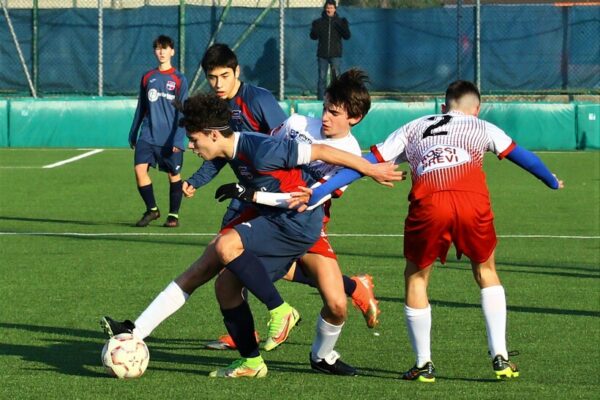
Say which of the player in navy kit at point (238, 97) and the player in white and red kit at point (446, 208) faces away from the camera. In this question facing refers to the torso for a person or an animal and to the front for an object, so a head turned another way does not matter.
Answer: the player in white and red kit

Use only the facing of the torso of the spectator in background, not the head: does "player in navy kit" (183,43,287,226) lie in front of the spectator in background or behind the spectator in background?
in front

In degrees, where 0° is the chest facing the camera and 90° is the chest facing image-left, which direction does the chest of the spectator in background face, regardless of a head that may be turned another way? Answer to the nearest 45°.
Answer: approximately 0°

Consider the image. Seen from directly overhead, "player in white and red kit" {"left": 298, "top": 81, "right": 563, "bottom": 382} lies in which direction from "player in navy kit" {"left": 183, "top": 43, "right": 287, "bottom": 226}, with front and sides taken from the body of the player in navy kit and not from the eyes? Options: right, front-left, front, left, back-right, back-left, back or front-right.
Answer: left

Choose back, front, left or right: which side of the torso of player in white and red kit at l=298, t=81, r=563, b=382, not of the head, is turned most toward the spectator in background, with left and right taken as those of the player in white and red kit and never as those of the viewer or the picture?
front

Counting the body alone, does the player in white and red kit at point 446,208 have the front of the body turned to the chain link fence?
yes

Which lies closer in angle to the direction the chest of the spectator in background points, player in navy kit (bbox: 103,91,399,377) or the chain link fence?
the player in navy kit

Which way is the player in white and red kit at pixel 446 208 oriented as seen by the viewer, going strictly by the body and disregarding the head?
away from the camera

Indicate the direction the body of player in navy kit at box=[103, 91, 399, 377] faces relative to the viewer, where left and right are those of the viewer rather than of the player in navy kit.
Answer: facing to the left of the viewer

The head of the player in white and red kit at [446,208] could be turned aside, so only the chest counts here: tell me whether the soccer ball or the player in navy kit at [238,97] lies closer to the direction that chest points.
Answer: the player in navy kit

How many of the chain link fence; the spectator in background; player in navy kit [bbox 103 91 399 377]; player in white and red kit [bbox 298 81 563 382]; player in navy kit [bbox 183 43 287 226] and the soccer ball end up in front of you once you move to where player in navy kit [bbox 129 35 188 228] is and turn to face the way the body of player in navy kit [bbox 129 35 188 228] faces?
4

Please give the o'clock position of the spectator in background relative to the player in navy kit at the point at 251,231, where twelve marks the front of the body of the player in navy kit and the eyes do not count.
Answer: The spectator in background is roughly at 3 o'clock from the player in navy kit.

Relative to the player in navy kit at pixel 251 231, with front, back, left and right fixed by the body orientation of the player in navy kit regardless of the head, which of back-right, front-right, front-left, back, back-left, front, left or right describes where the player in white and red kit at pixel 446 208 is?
back

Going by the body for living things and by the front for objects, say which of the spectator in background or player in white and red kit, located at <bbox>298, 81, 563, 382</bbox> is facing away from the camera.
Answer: the player in white and red kit
